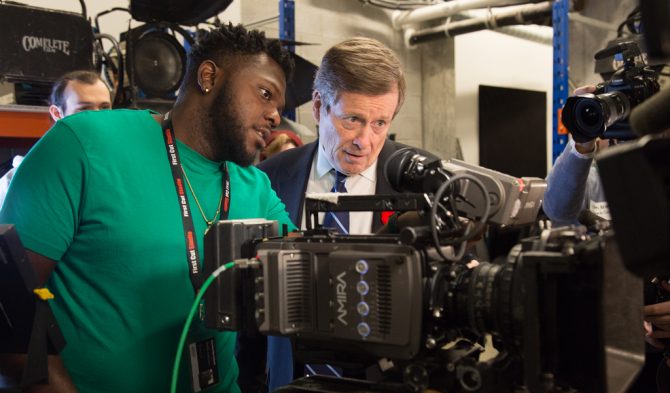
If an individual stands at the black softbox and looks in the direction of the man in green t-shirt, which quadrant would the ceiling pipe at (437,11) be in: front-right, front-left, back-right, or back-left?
back-left

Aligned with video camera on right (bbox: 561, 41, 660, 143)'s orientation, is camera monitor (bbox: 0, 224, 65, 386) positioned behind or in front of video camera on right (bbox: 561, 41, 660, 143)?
in front

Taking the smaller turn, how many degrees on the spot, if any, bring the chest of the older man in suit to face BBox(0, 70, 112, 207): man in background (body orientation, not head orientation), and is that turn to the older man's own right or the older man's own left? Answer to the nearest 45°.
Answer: approximately 135° to the older man's own right

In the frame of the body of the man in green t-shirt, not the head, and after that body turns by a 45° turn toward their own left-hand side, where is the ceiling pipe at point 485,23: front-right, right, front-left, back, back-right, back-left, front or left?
front-left

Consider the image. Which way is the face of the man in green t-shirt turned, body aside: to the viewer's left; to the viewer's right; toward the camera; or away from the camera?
to the viewer's right

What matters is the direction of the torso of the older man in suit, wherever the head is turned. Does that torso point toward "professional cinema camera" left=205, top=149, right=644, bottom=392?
yes

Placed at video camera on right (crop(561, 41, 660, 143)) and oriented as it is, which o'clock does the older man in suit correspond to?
The older man in suit is roughly at 1 o'clock from the video camera on right.

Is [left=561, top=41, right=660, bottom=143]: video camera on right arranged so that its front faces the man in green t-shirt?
yes

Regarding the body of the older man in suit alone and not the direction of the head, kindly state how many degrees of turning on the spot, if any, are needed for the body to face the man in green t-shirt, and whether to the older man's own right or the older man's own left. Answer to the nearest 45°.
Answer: approximately 45° to the older man's own right

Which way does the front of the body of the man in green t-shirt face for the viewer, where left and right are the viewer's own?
facing the viewer and to the right of the viewer

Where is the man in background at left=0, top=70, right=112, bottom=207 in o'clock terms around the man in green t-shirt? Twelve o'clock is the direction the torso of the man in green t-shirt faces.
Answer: The man in background is roughly at 7 o'clock from the man in green t-shirt.
